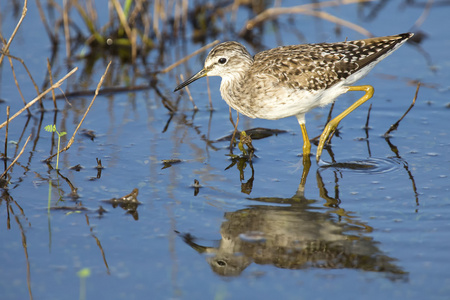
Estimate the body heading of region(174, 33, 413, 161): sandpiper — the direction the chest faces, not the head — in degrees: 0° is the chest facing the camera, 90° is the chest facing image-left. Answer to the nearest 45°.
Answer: approximately 90°
